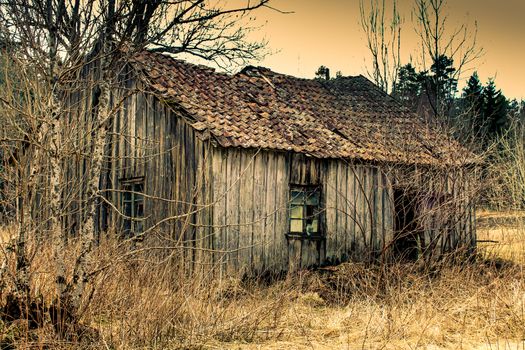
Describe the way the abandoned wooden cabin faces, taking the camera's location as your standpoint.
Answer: facing the viewer and to the right of the viewer

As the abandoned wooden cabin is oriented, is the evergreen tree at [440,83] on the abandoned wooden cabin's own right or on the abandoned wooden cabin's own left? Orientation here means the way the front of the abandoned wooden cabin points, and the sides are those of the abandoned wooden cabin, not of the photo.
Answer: on the abandoned wooden cabin's own left

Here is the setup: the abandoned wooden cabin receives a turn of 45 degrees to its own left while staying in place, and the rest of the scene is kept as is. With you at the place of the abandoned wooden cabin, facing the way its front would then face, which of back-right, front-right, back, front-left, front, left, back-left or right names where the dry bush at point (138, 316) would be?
right

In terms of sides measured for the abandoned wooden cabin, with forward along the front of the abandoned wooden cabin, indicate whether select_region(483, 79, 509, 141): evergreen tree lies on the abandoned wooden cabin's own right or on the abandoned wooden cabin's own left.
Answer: on the abandoned wooden cabin's own left
